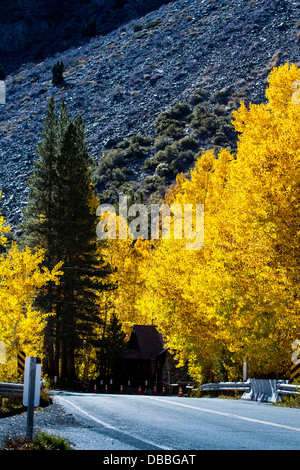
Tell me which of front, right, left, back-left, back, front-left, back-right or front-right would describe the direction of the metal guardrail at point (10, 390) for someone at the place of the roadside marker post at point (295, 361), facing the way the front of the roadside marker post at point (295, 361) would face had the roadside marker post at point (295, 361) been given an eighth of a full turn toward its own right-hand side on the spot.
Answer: front

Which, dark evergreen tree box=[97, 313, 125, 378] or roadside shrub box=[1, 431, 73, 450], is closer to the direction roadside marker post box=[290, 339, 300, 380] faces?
the roadside shrub

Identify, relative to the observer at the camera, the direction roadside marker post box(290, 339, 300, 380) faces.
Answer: facing the viewer

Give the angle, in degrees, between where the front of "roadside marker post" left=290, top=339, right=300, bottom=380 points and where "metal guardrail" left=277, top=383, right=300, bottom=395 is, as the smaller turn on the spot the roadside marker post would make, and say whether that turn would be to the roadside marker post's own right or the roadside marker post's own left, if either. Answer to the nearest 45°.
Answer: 0° — it already faces it

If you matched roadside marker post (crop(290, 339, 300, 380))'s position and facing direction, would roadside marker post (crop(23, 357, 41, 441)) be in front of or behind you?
in front

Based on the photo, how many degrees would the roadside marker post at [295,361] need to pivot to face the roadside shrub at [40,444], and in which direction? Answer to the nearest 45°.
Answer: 0° — it already faces it
